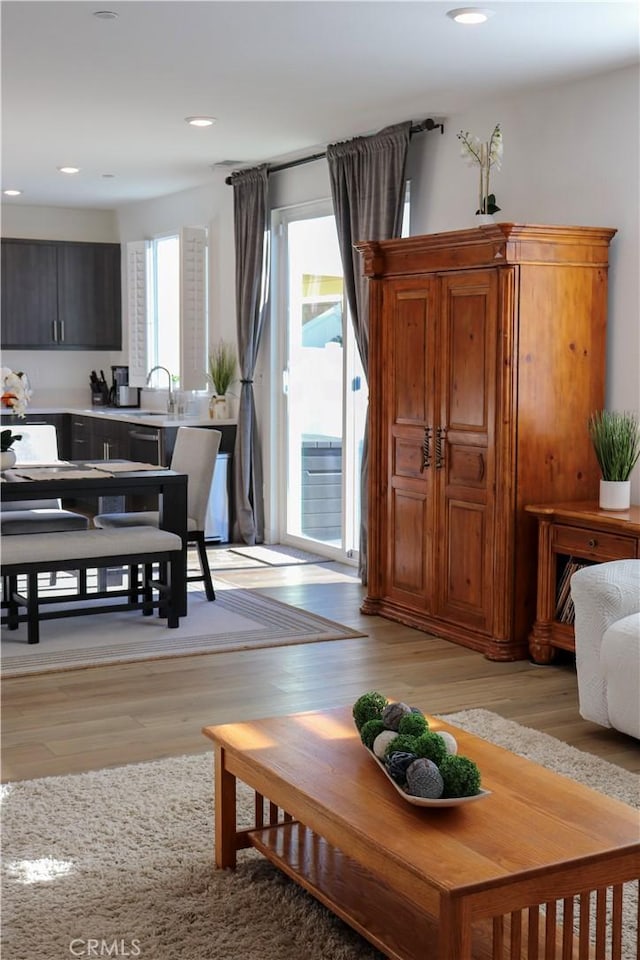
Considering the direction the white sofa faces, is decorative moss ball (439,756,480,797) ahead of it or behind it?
ahead

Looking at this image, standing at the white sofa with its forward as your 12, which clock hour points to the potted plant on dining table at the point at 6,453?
The potted plant on dining table is roughly at 2 o'clock from the white sofa.

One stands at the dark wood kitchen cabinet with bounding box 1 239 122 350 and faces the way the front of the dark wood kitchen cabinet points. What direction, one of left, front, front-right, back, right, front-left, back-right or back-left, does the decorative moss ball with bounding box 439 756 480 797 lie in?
front

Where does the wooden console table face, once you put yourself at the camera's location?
facing the viewer and to the left of the viewer

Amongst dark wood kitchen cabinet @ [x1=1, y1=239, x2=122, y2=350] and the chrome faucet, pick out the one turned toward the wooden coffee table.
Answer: the dark wood kitchen cabinet

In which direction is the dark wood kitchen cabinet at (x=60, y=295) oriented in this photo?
toward the camera

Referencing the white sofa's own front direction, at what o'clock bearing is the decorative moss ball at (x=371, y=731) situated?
The decorative moss ball is roughly at 11 o'clock from the white sofa.

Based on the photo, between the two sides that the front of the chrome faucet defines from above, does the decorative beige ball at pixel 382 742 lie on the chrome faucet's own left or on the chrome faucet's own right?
on the chrome faucet's own left

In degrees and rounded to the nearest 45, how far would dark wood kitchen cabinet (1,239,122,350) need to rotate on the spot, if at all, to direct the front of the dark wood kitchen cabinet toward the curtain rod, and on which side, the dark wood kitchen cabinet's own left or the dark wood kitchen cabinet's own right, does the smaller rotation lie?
approximately 45° to the dark wood kitchen cabinet's own left

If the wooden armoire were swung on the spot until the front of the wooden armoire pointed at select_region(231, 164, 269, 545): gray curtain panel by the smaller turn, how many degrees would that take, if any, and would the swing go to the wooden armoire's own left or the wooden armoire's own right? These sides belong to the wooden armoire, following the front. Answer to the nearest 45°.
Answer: approximately 90° to the wooden armoire's own right

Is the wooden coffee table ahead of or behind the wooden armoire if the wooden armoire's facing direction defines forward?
ahead

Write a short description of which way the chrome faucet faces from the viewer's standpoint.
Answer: facing to the left of the viewer
